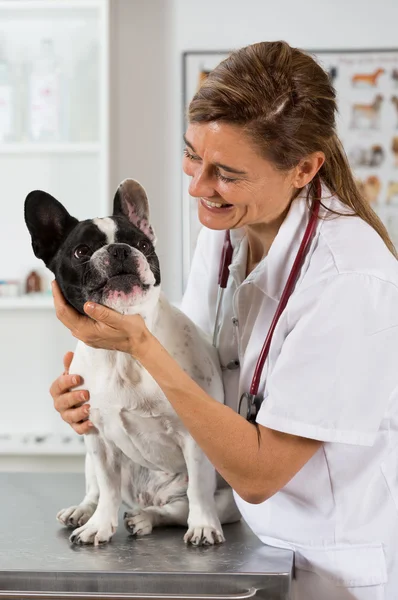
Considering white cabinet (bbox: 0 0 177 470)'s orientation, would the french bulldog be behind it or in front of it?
in front

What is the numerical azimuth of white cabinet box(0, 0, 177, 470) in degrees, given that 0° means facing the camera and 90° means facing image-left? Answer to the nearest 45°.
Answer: approximately 0°

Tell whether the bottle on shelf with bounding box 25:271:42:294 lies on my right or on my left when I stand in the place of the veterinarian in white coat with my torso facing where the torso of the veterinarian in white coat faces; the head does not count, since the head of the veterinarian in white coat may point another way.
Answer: on my right

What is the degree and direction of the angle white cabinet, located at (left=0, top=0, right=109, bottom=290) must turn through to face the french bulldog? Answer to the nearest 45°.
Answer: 0° — it already faces it

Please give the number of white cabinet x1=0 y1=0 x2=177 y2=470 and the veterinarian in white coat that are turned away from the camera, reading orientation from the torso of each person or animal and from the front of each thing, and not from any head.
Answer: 0

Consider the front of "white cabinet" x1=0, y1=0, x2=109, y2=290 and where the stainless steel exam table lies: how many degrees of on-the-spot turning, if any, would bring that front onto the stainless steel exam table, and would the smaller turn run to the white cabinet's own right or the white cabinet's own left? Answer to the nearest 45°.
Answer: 0° — it already faces it

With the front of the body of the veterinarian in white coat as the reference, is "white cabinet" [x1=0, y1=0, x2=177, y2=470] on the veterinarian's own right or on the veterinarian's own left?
on the veterinarian's own right

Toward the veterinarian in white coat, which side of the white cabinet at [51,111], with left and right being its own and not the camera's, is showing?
front
